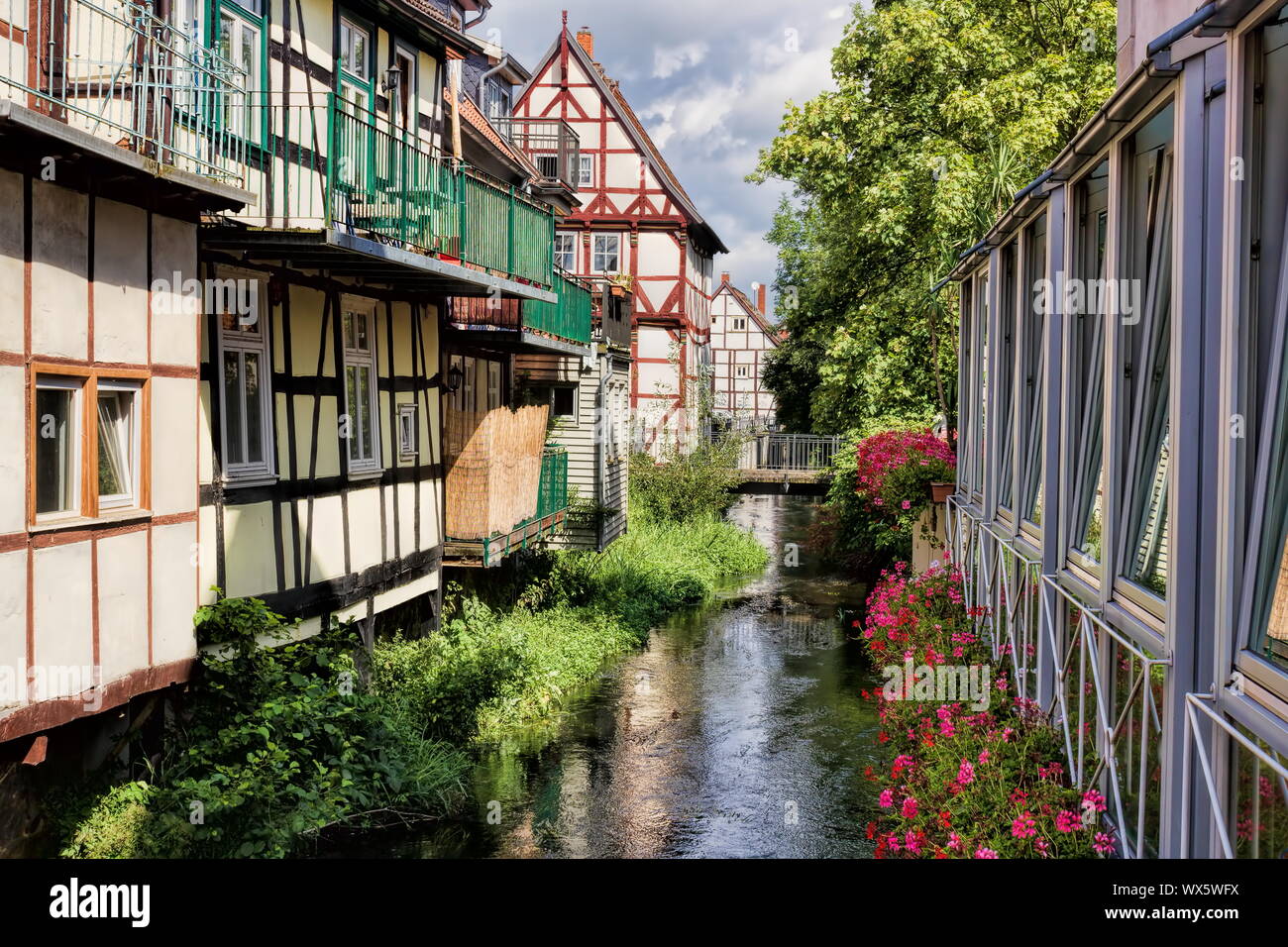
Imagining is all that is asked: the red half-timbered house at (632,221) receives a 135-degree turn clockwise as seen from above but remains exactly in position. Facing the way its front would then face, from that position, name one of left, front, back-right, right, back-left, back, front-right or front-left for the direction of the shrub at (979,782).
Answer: back-left

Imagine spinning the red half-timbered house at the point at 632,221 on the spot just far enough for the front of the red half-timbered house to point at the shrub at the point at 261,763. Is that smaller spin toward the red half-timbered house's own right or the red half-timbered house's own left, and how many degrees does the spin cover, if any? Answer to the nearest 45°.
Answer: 0° — it already faces it

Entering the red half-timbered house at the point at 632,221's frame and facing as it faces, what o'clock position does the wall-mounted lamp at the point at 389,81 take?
The wall-mounted lamp is roughly at 12 o'clock from the red half-timbered house.

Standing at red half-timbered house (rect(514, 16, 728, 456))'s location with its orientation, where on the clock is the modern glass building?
The modern glass building is roughly at 12 o'clock from the red half-timbered house.

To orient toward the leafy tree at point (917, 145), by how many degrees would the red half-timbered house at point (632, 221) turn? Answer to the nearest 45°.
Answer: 0° — it already faces it

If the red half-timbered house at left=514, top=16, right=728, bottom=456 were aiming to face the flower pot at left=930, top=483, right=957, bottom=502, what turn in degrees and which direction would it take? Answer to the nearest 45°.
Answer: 0° — it already faces it

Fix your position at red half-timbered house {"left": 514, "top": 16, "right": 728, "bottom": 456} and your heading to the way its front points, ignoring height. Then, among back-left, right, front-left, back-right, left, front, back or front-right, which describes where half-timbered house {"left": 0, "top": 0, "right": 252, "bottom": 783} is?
front

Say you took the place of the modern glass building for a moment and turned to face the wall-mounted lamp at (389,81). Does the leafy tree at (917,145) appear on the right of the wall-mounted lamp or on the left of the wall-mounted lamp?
right

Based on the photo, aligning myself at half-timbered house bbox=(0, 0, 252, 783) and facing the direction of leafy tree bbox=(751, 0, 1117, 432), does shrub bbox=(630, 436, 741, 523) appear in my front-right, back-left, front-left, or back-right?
front-left

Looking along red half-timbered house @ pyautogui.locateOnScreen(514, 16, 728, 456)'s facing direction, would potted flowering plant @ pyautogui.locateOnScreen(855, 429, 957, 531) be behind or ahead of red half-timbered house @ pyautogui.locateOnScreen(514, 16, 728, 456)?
ahead

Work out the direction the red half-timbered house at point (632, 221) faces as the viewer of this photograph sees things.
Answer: facing the viewer
